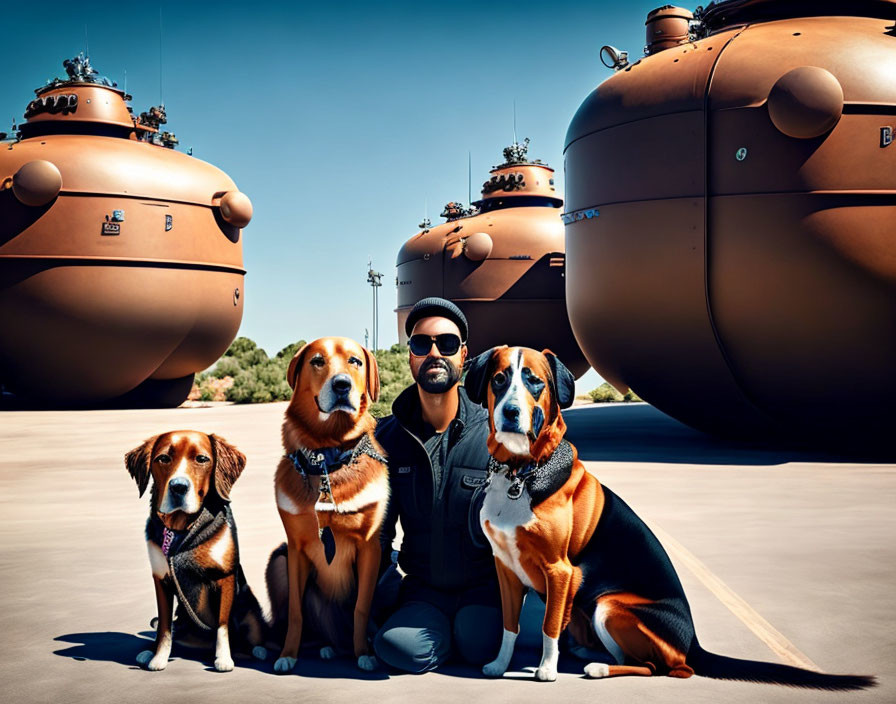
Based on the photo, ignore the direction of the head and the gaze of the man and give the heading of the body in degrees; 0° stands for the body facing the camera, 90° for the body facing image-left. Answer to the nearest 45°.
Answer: approximately 0°

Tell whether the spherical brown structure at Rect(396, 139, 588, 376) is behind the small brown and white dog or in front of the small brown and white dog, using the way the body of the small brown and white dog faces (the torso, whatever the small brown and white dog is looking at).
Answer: behind

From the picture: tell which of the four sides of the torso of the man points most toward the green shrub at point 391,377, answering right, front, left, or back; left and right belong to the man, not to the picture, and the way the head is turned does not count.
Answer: back

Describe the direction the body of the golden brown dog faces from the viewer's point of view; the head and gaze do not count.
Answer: toward the camera

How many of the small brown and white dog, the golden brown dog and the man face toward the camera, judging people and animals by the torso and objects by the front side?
3

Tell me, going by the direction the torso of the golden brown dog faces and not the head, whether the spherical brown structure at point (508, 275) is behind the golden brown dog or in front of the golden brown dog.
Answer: behind

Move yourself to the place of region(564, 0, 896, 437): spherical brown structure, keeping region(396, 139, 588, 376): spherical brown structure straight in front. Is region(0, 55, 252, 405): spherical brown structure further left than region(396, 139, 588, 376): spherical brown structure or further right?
left

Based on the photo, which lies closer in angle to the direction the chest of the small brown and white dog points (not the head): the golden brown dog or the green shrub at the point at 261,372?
the golden brown dog

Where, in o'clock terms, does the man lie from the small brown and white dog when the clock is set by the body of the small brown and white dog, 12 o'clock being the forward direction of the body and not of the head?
The man is roughly at 9 o'clock from the small brown and white dog.

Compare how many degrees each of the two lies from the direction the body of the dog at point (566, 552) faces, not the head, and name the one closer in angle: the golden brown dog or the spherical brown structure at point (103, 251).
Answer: the golden brown dog

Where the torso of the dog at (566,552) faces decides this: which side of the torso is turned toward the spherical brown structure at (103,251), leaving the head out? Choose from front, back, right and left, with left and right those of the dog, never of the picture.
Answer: right

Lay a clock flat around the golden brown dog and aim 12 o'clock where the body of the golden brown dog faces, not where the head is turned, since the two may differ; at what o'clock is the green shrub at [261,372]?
The green shrub is roughly at 6 o'clock from the golden brown dog.
